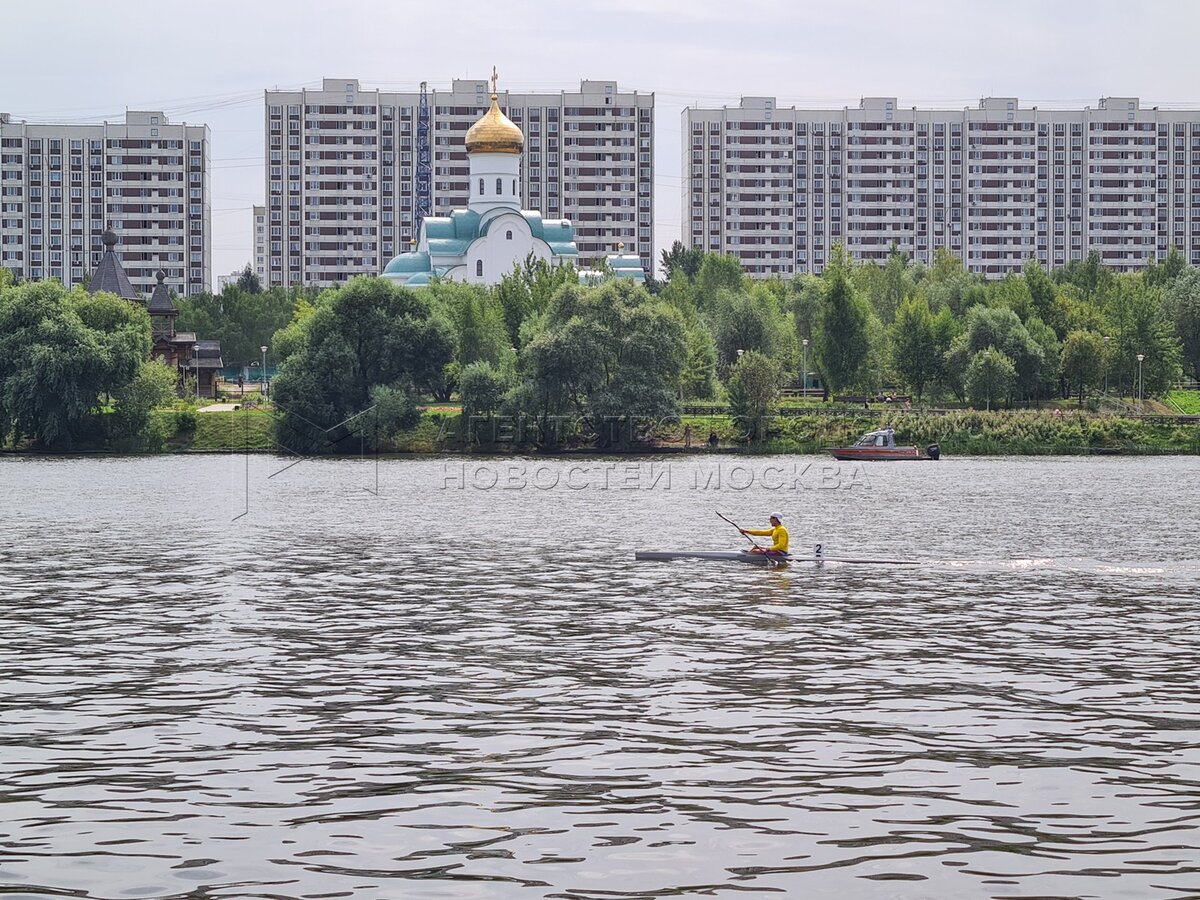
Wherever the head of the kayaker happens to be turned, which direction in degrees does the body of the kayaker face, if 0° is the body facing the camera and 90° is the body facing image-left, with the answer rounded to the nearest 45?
approximately 90°

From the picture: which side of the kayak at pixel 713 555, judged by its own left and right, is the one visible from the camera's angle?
left
